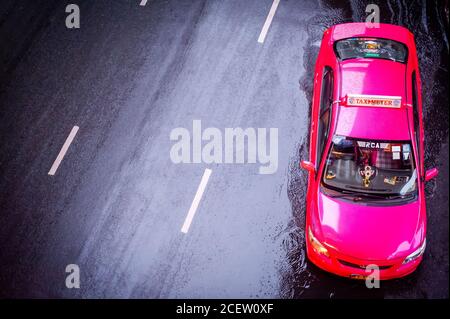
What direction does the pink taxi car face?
toward the camera
